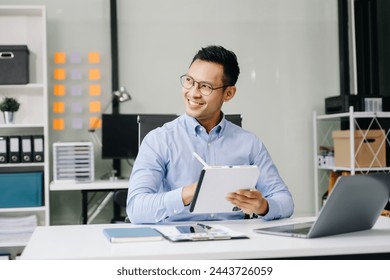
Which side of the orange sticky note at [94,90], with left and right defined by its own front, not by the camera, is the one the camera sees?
front

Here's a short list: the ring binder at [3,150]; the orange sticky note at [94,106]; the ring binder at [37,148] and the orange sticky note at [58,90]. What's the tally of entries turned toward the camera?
4

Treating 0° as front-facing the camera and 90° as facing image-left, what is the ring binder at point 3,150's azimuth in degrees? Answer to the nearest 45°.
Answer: approximately 0°

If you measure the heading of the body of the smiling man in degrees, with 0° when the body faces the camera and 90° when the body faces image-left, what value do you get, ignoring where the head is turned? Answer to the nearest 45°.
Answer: approximately 0°

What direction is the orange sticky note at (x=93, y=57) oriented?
toward the camera

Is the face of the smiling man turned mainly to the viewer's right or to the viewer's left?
to the viewer's left

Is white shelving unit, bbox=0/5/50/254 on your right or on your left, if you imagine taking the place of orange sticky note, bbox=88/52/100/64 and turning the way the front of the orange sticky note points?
on your right

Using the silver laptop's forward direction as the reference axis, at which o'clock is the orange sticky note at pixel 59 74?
The orange sticky note is roughly at 12 o'clock from the silver laptop.

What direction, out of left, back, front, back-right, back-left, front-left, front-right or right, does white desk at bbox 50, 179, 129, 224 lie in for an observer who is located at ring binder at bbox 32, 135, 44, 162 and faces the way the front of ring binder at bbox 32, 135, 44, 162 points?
front-left

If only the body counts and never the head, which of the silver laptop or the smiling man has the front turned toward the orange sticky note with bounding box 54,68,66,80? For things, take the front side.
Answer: the silver laptop

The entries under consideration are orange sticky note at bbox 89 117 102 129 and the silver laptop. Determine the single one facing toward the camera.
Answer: the orange sticky note
